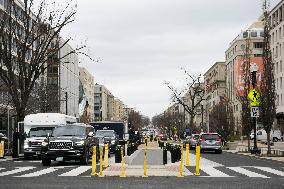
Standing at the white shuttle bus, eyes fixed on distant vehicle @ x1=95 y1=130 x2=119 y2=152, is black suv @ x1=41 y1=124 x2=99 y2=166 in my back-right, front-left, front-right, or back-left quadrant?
back-right

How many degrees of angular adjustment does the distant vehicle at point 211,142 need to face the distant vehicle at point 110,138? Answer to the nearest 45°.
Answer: approximately 135° to its left

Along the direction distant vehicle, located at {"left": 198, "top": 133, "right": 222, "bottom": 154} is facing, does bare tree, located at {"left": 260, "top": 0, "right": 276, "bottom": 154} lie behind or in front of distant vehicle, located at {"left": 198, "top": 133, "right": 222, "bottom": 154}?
behind

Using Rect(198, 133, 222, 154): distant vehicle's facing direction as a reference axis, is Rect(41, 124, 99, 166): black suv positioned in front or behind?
behind

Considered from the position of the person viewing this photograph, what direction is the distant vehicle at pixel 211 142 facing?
facing away from the viewer
